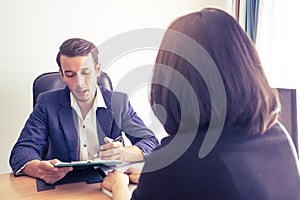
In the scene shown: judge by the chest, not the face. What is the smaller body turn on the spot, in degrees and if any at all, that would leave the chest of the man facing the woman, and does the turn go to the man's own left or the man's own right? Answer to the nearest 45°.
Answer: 0° — they already face them

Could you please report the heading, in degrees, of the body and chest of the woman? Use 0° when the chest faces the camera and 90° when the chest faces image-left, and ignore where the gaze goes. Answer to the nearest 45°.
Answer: approximately 135°

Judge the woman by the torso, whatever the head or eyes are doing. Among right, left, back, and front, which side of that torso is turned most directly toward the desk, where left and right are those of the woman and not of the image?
front

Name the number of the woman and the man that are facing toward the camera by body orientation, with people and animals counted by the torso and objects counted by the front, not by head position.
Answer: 1

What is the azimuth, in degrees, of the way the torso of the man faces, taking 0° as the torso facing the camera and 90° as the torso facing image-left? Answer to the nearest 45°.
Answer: approximately 0°

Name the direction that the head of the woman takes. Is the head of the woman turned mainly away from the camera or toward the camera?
away from the camera

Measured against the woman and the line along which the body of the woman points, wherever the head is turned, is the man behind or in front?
in front

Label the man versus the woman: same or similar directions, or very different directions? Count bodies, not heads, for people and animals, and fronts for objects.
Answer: very different directions
